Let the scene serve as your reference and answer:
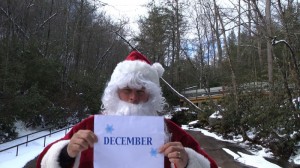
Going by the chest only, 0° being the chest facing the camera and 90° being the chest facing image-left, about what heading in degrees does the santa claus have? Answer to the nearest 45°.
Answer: approximately 0°
